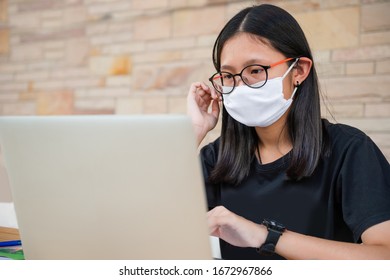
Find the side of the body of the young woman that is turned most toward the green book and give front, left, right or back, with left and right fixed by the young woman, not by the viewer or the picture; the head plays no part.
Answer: front

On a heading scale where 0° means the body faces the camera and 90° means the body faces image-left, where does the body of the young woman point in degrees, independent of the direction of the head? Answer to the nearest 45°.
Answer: approximately 45°

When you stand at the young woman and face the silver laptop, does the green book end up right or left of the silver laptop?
right
